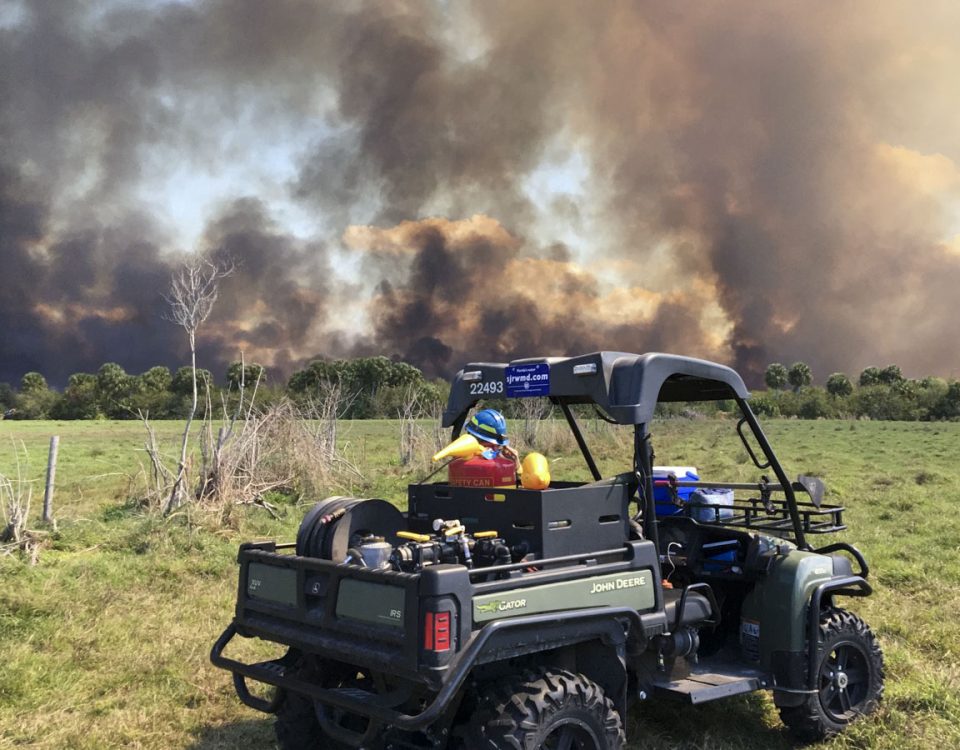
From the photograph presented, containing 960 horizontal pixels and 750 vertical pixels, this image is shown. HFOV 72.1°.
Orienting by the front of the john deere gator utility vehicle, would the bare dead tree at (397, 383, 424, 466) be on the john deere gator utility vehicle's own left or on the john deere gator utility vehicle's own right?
on the john deere gator utility vehicle's own left

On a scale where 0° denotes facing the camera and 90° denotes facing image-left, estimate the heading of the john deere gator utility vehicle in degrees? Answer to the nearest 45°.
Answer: approximately 225°

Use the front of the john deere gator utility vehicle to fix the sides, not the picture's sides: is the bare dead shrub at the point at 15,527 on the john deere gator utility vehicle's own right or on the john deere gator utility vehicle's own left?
on the john deere gator utility vehicle's own left
